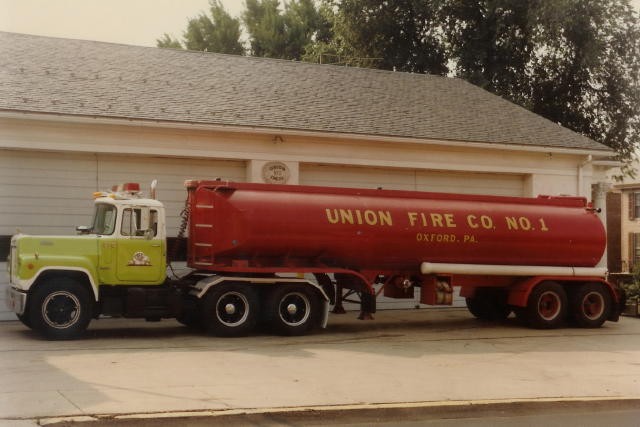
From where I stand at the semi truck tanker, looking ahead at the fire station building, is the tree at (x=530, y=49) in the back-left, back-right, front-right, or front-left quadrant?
front-right

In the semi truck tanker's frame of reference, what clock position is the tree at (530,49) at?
The tree is roughly at 4 o'clock from the semi truck tanker.

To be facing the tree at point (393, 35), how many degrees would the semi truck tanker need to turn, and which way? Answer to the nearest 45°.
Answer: approximately 90° to its right

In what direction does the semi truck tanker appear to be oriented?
to the viewer's left

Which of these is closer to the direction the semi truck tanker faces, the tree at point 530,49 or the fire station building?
the fire station building
